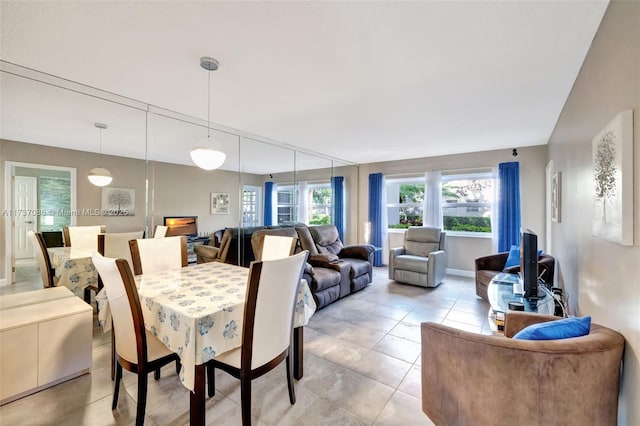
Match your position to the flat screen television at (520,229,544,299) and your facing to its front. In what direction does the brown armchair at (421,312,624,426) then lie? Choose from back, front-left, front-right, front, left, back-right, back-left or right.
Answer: left

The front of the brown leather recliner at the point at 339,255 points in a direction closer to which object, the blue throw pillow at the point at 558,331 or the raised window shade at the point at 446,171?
the blue throw pillow

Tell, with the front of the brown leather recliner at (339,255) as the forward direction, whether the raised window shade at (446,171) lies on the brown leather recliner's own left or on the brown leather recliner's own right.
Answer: on the brown leather recliner's own left

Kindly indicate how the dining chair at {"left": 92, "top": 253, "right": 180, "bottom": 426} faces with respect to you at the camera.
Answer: facing away from the viewer and to the right of the viewer

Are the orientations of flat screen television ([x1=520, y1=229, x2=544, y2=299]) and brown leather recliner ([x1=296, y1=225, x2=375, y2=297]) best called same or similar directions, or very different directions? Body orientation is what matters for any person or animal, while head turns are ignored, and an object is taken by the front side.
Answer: very different directions

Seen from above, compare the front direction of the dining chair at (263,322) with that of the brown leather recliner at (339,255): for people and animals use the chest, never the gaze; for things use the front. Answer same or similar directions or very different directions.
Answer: very different directions

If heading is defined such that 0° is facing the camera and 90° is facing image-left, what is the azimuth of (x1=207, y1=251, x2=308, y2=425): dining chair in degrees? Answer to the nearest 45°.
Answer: approximately 135°

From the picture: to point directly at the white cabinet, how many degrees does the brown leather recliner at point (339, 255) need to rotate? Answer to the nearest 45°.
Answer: approximately 90° to its right

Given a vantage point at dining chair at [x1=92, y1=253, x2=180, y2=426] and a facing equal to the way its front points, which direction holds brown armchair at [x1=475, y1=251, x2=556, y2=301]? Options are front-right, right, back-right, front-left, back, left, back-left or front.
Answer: front-right

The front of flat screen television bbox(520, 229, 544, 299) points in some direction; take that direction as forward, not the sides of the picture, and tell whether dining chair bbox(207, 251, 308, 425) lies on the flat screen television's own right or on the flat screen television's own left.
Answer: on the flat screen television's own left
